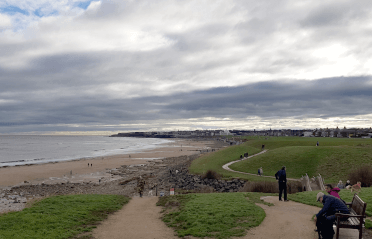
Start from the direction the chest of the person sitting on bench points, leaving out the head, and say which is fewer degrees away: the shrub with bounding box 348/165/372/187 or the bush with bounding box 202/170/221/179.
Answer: the bush

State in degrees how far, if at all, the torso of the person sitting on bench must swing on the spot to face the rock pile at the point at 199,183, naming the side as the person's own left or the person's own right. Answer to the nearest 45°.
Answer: approximately 45° to the person's own right

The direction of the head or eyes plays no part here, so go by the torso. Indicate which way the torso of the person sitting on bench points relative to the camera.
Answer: to the viewer's left

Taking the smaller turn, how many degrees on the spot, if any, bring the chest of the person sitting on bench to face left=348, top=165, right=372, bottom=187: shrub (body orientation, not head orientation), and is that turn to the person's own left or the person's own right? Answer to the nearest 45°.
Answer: approximately 90° to the person's own right

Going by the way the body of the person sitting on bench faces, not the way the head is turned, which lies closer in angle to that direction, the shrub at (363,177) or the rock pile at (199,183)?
the rock pile

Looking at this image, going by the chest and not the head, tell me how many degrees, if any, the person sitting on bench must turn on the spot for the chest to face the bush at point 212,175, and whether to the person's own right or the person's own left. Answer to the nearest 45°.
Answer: approximately 45° to the person's own right
